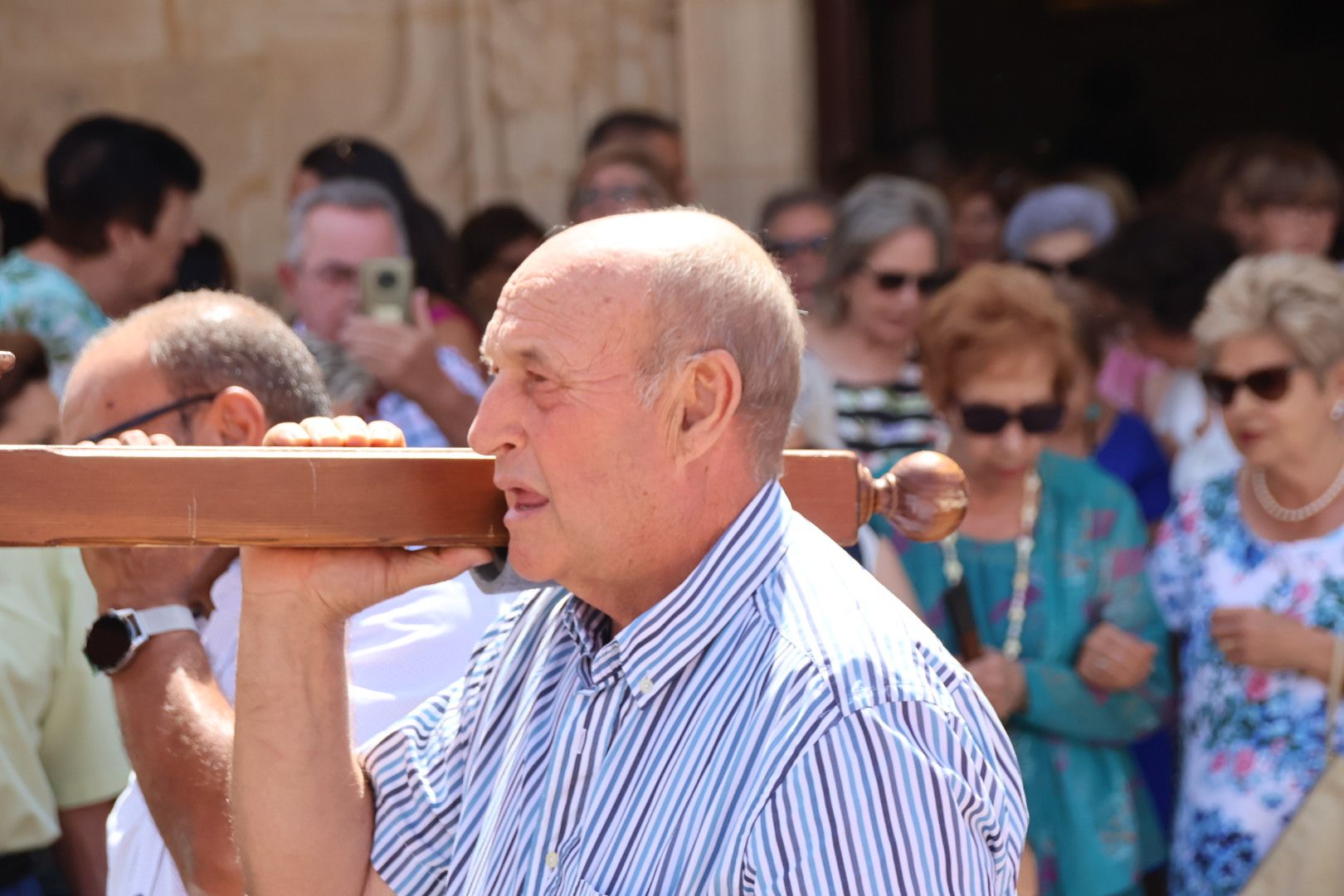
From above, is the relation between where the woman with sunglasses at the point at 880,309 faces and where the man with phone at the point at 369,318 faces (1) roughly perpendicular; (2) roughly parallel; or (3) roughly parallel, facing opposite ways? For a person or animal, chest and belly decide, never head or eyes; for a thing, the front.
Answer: roughly parallel

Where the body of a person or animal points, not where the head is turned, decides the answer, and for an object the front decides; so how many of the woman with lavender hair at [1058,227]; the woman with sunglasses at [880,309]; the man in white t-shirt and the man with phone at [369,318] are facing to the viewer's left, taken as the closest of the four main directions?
1

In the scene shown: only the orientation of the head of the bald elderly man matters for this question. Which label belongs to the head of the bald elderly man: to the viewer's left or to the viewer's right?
to the viewer's left

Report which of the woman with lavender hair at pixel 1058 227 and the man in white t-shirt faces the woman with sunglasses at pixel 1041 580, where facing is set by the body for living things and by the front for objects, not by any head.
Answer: the woman with lavender hair

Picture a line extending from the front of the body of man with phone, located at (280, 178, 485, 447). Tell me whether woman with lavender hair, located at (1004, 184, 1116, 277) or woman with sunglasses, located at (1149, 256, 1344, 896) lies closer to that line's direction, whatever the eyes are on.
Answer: the woman with sunglasses

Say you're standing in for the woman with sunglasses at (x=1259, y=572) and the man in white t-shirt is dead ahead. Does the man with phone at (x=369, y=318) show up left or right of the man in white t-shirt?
right

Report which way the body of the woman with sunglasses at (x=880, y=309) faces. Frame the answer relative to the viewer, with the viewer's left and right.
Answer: facing the viewer and to the right of the viewer

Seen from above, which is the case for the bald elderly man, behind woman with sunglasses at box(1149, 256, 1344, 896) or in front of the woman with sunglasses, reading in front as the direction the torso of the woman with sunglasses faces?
in front

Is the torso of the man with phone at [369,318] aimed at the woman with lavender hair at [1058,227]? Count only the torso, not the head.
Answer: no

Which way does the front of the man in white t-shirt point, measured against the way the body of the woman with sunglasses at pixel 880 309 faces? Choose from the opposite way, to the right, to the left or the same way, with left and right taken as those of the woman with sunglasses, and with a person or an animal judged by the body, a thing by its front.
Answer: to the right

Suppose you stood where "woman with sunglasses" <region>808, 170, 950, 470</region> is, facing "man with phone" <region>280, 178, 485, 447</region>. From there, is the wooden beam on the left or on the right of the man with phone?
left

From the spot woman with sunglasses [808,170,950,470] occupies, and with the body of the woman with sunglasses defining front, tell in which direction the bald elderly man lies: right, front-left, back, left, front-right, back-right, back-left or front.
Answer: front-right

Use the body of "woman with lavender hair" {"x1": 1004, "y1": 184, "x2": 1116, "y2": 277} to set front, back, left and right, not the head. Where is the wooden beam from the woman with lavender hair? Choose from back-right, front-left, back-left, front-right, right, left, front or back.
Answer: front

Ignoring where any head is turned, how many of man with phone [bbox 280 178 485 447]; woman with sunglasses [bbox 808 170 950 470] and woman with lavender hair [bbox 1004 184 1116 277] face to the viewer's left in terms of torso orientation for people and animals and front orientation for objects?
0

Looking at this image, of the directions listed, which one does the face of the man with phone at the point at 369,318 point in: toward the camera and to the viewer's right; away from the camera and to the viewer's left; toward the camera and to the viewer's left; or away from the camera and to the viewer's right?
toward the camera and to the viewer's right

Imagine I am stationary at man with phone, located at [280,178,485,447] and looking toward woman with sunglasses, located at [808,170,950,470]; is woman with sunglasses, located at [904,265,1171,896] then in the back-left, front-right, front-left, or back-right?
front-right

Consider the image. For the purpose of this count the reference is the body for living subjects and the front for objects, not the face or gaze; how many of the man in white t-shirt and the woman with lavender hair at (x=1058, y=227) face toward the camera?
1

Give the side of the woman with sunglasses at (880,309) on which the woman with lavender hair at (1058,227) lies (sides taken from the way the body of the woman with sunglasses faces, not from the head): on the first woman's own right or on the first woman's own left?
on the first woman's own left

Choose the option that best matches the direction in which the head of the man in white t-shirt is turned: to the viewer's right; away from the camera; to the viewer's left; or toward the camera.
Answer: to the viewer's left

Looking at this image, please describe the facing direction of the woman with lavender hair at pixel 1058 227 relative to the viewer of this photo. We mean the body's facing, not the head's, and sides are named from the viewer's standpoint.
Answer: facing the viewer

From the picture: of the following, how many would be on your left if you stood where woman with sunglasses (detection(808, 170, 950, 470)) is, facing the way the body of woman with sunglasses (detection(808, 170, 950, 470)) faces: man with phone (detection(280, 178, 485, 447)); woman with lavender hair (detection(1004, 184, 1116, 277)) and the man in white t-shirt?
1
